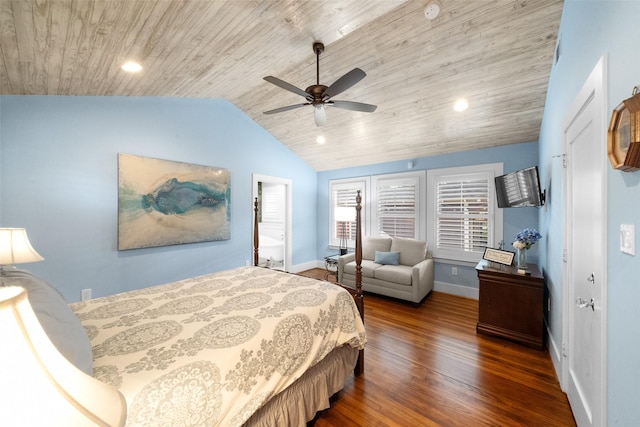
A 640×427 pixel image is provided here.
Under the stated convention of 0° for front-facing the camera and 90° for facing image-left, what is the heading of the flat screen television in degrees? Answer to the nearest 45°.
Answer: approximately 45°

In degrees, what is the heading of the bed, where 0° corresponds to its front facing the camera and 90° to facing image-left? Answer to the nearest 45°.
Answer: approximately 225°

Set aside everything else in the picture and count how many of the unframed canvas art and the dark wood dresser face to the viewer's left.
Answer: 1

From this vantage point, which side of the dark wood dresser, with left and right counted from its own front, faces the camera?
left

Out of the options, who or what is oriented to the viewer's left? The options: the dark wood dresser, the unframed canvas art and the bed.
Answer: the dark wood dresser

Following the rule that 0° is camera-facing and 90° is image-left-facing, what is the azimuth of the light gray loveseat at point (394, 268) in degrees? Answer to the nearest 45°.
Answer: approximately 45°

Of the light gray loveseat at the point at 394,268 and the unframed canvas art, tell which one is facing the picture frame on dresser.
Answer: the unframed canvas art
